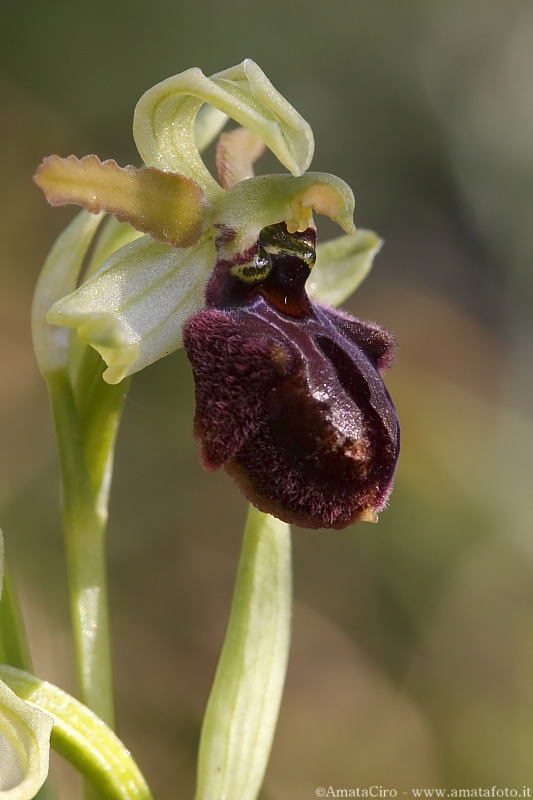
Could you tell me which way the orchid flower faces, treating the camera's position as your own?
facing the viewer and to the right of the viewer
